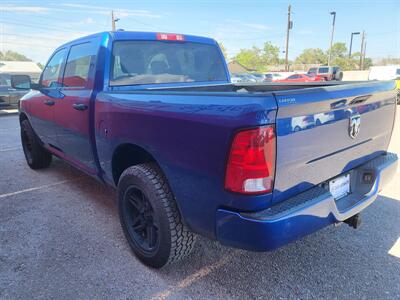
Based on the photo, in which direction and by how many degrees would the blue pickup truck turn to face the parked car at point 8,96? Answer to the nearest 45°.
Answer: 0° — it already faces it

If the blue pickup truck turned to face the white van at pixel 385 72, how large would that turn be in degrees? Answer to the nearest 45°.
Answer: approximately 90° to its right

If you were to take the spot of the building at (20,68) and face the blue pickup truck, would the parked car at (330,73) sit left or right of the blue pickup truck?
left

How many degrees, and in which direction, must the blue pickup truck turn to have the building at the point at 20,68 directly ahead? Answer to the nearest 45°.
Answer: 0° — it already faces it

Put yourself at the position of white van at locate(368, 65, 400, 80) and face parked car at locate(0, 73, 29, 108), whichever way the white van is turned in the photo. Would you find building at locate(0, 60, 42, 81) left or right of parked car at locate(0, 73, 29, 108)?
right

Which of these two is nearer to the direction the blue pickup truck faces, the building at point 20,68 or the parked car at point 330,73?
the building

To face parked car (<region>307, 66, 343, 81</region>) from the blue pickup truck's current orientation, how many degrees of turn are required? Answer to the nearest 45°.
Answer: approximately 45° to its right

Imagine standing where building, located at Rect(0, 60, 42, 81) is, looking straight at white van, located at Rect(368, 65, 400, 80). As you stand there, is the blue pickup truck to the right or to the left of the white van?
right

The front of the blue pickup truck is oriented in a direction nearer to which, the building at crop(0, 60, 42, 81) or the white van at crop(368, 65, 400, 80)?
the building

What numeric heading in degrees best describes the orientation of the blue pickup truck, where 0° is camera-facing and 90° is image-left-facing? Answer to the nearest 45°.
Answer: approximately 135°
